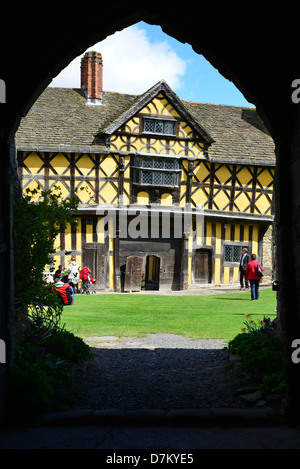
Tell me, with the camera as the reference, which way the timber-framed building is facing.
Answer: facing the viewer

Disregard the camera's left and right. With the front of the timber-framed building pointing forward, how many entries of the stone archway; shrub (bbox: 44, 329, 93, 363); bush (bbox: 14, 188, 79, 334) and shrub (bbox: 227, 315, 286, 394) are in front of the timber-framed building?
4

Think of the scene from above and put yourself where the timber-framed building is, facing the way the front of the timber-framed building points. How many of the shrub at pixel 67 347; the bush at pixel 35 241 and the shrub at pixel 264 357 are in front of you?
3

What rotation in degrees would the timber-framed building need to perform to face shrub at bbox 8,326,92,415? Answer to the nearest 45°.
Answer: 0° — it already faces it

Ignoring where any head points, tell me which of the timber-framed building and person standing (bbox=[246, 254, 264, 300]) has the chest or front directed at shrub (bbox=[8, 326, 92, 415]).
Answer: the timber-framed building

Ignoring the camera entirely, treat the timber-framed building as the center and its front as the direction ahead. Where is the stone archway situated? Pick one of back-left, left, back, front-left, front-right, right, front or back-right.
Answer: front

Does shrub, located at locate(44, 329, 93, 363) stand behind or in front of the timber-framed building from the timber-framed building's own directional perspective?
in front

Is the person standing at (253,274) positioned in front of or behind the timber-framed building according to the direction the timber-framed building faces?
in front

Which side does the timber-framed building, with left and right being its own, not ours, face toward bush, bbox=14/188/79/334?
front

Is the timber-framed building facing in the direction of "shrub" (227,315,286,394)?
yes
